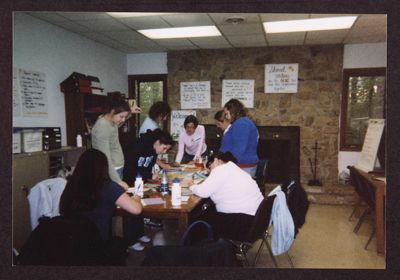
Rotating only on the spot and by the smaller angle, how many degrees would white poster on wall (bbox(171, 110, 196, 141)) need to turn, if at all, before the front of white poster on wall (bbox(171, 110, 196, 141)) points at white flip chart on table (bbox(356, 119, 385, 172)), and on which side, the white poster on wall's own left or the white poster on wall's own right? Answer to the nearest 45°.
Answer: approximately 45° to the white poster on wall's own left

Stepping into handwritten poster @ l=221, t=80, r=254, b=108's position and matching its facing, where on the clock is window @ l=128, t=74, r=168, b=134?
The window is roughly at 3 o'clock from the handwritten poster.

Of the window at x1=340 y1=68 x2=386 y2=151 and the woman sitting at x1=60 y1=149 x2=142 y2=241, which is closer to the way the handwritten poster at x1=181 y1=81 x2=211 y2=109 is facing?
the woman sitting

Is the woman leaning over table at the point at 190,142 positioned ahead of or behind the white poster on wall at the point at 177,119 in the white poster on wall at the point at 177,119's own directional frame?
ahead

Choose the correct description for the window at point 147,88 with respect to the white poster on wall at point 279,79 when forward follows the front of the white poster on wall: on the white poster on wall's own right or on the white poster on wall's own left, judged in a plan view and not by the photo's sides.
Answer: on the white poster on wall's own right

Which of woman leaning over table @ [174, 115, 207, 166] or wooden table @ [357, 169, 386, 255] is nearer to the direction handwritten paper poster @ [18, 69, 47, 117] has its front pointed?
the wooden table

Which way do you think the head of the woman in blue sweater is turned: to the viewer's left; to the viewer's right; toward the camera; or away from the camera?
to the viewer's left
